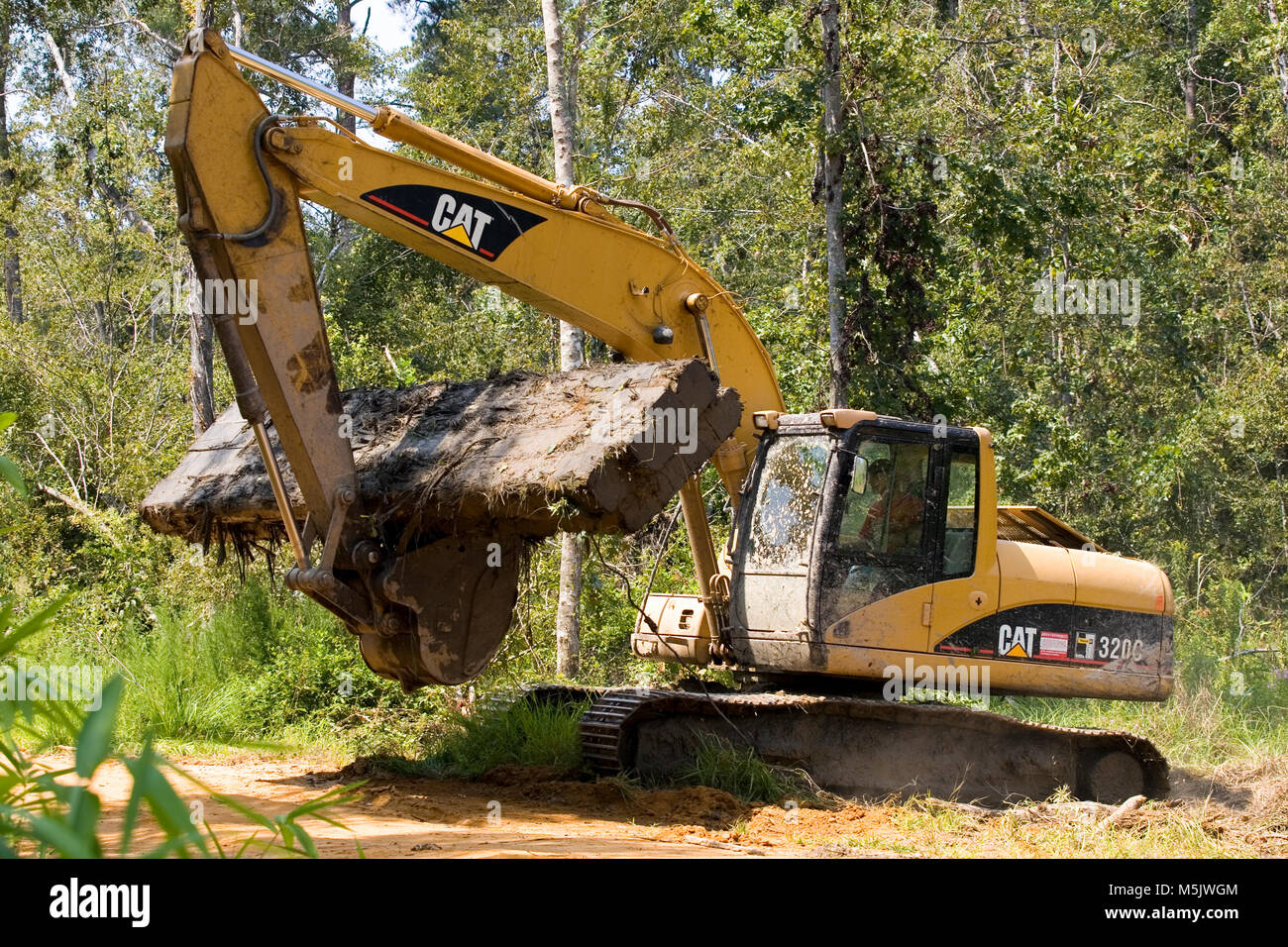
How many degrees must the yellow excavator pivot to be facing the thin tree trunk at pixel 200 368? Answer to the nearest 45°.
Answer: approximately 90° to its right

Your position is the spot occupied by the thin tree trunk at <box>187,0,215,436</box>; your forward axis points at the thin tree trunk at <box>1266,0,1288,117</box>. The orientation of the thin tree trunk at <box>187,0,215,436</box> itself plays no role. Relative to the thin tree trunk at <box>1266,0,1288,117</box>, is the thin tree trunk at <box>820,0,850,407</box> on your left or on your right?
right

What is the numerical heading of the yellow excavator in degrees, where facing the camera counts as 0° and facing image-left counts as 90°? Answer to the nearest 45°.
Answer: approximately 45°

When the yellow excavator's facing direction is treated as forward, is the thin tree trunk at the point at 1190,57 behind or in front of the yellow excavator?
behind

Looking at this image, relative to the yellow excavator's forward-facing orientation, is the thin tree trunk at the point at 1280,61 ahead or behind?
behind
